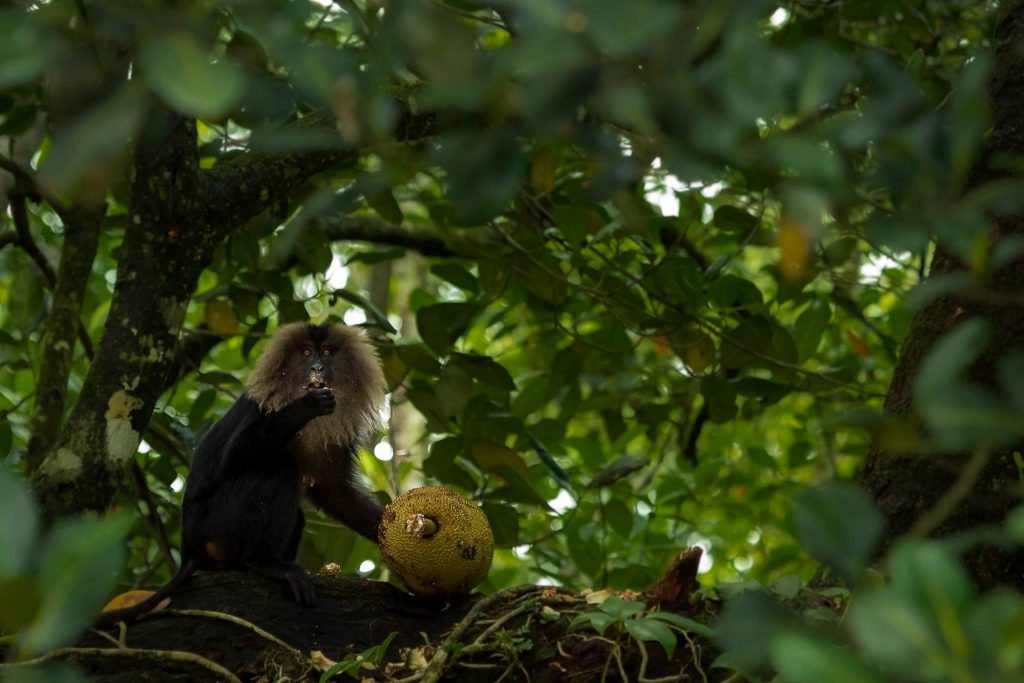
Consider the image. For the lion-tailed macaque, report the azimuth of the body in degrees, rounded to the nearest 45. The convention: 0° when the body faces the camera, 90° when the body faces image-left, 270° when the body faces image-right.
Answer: approximately 315°

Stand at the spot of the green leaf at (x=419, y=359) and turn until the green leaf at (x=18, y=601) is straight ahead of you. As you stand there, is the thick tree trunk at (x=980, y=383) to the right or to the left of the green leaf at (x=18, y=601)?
left

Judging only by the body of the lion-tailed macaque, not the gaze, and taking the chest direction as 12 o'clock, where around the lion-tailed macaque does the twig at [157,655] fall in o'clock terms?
The twig is roughly at 4 o'clock from the lion-tailed macaque.

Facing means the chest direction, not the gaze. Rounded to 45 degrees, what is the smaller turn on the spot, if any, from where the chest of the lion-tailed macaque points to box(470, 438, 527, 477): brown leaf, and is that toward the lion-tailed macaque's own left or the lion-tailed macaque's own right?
approximately 45° to the lion-tailed macaque's own left
